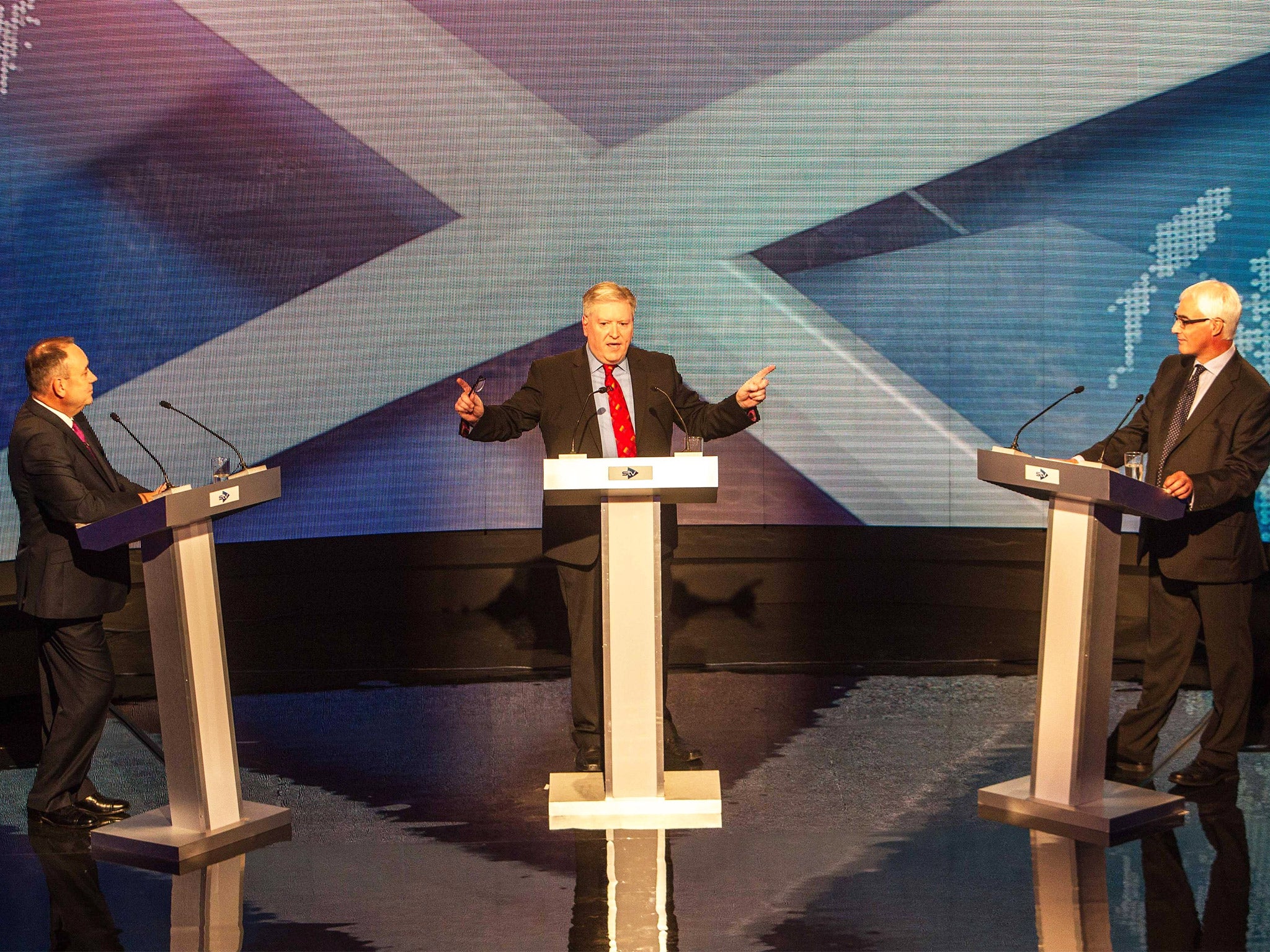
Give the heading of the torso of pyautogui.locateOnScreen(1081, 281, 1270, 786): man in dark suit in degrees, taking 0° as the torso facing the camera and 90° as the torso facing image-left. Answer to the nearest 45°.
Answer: approximately 45°

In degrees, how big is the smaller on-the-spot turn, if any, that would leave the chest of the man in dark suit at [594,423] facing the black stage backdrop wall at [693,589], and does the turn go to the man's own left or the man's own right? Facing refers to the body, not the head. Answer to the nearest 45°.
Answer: approximately 180°

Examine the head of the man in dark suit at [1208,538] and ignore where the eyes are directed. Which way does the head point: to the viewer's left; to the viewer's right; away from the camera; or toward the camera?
to the viewer's left

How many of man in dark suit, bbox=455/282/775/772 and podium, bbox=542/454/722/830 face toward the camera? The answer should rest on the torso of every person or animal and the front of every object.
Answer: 2

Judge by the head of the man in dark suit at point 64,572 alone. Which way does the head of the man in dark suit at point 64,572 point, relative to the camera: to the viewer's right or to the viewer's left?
to the viewer's right

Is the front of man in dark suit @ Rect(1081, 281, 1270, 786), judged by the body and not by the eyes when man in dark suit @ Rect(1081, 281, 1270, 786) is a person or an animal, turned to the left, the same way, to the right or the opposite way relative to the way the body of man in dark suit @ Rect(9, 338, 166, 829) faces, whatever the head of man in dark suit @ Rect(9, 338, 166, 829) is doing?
the opposite way

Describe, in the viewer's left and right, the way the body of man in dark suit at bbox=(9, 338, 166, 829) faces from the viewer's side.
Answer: facing to the right of the viewer

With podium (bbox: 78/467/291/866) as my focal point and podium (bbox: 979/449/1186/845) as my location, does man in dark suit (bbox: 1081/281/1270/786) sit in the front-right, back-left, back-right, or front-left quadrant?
back-right

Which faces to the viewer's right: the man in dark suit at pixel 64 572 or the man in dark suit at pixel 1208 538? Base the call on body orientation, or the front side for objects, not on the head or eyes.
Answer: the man in dark suit at pixel 64 572
